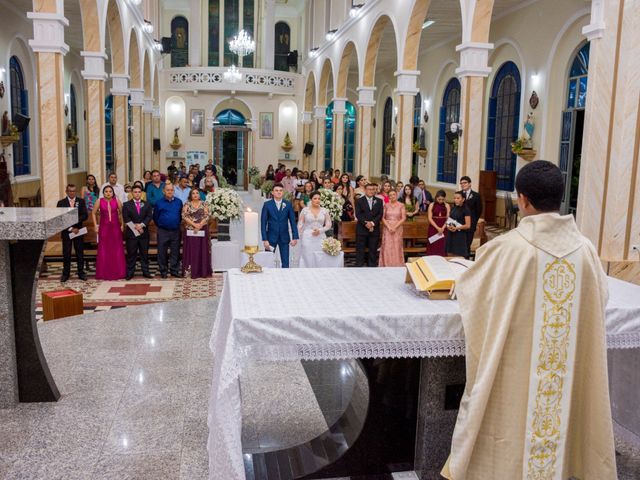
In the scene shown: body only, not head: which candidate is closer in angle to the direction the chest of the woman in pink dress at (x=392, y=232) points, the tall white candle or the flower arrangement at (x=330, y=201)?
the tall white candle

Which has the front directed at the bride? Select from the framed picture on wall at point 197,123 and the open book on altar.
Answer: the framed picture on wall

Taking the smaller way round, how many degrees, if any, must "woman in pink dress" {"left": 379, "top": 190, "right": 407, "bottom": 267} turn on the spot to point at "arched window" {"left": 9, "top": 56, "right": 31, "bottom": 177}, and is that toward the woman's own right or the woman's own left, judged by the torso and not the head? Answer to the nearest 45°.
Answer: approximately 135° to the woman's own right

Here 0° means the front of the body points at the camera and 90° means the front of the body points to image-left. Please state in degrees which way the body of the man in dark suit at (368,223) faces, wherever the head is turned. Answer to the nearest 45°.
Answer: approximately 0°

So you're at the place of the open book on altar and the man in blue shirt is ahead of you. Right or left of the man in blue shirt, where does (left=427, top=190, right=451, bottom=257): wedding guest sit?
right

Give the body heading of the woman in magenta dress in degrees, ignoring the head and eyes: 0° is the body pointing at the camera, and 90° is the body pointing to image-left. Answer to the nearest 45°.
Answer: approximately 0°

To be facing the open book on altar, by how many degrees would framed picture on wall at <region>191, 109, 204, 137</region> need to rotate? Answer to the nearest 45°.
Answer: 0° — it already faces it

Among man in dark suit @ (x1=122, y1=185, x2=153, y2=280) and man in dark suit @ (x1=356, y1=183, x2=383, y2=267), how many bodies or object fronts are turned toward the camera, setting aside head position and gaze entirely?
2
